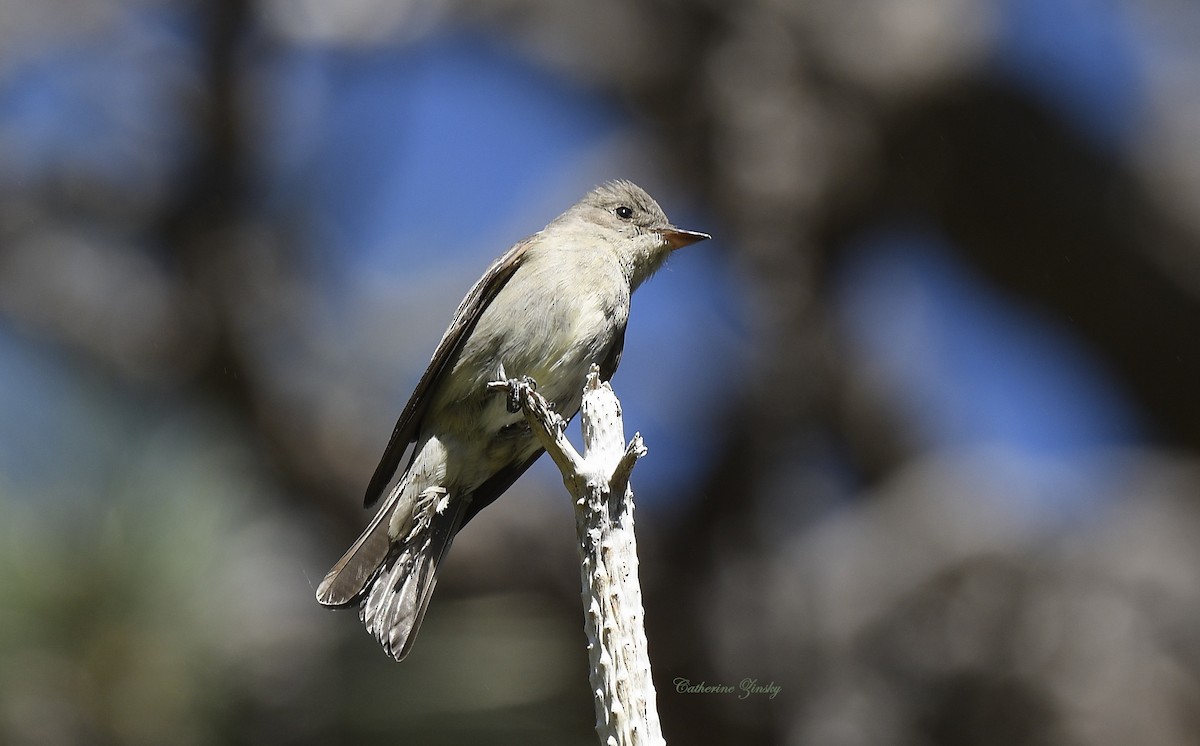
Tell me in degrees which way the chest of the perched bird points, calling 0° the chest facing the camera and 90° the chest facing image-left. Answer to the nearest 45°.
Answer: approximately 315°
